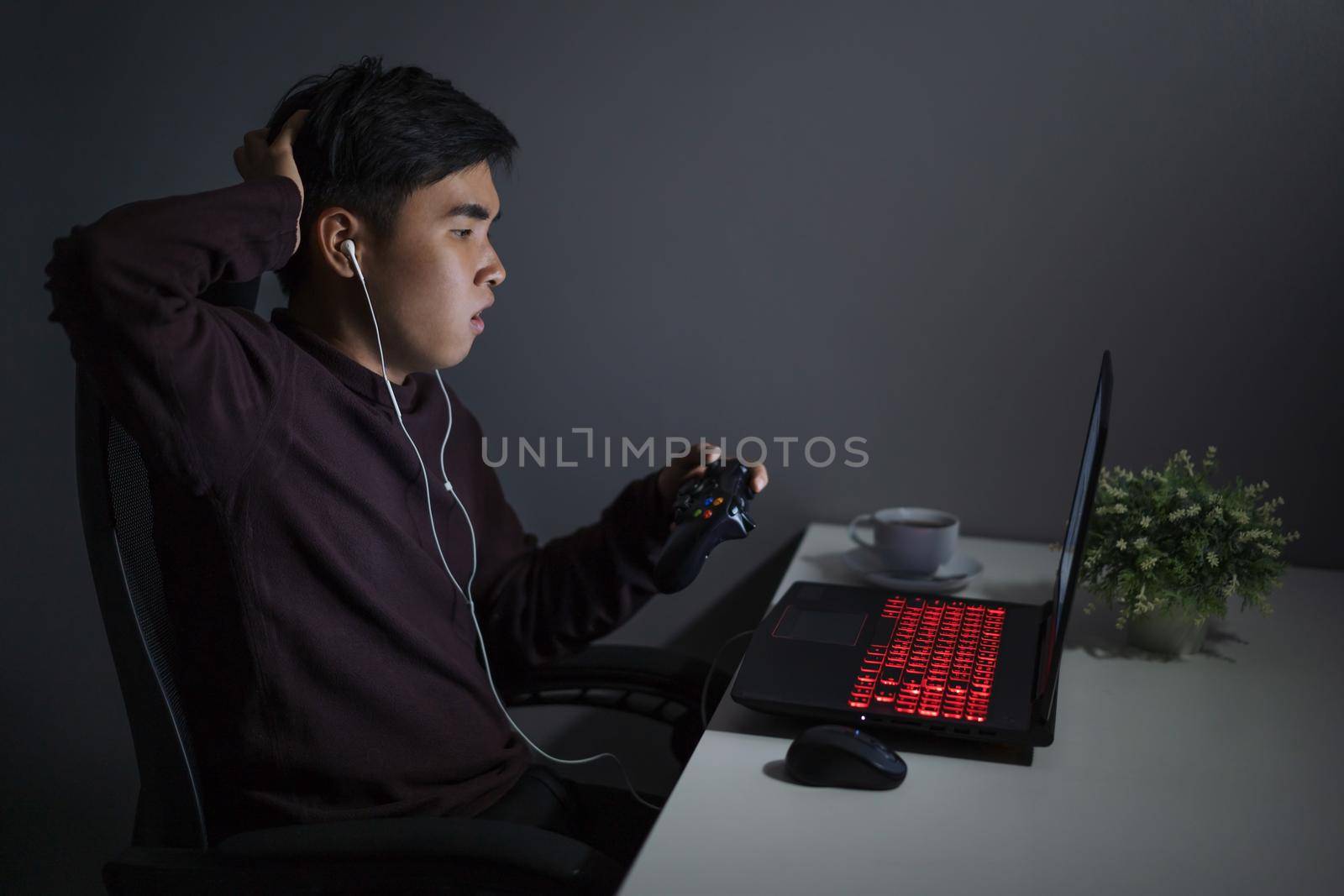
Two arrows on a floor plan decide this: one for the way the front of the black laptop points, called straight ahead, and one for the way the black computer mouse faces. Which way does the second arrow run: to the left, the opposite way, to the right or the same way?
the opposite way

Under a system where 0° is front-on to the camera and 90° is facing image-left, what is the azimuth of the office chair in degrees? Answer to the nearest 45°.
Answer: approximately 270°

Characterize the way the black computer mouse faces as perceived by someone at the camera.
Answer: facing to the right of the viewer

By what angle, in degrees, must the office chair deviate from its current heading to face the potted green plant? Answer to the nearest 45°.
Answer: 0° — it already faces it

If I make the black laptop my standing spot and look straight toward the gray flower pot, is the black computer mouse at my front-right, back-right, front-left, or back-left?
back-right

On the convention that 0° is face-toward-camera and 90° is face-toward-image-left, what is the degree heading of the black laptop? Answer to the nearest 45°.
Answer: approximately 90°
